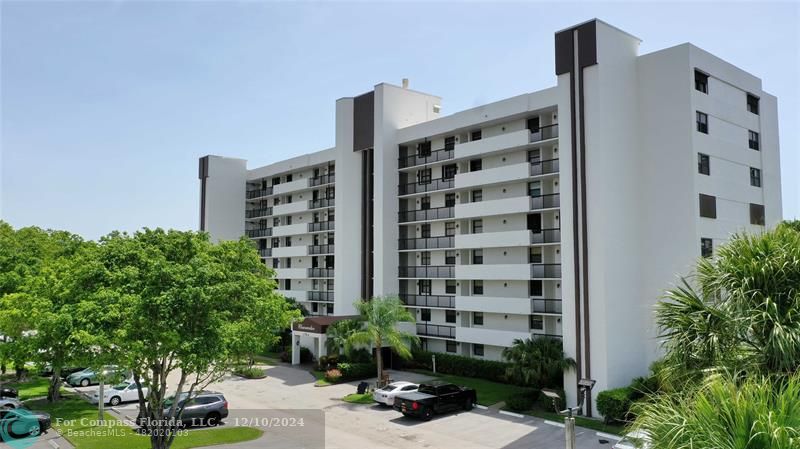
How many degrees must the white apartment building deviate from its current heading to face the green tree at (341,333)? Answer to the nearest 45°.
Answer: approximately 45° to its right

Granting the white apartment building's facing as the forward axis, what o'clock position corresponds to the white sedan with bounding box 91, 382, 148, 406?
The white sedan is roughly at 1 o'clock from the white apartment building.

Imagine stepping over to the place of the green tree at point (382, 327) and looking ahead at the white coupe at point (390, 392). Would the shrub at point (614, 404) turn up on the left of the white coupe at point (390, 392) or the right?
left

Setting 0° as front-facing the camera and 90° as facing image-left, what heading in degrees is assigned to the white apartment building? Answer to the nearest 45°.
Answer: approximately 45°

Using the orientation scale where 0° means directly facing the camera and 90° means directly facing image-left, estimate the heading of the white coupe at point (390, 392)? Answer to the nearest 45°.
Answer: approximately 225°

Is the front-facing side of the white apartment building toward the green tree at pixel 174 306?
yes

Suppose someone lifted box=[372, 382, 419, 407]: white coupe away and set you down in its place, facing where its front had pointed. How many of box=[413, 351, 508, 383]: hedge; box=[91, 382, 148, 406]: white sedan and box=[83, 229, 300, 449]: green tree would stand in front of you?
1

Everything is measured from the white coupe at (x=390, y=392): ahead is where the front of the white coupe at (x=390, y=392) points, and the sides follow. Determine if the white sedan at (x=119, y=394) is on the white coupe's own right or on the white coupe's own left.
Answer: on the white coupe's own left

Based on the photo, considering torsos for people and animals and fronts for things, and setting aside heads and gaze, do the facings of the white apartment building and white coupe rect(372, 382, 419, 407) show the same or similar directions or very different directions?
very different directions

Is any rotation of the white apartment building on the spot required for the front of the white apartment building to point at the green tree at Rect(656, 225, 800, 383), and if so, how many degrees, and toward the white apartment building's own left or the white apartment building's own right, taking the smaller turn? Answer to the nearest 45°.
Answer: approximately 45° to the white apartment building's own left
